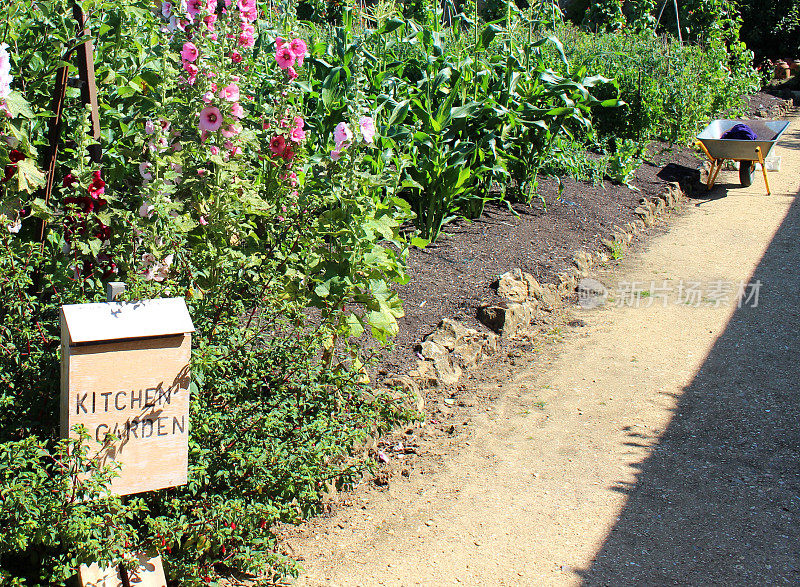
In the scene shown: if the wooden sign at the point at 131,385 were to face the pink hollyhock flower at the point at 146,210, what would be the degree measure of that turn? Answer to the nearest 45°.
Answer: approximately 180°

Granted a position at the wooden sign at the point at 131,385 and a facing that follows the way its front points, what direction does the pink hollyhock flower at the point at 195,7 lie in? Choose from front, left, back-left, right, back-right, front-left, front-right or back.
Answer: back

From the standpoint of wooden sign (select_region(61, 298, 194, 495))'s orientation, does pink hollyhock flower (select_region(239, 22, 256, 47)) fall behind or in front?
behind

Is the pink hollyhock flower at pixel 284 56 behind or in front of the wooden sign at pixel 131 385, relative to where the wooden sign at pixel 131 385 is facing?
behind

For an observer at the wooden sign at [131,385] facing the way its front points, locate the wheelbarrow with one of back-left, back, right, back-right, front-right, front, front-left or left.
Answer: back-left

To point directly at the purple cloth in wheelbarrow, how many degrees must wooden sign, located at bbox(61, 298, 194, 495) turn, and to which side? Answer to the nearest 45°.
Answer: approximately 135° to its left

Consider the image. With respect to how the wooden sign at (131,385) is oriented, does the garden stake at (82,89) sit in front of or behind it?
behind

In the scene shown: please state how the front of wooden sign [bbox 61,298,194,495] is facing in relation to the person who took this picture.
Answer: facing the viewer

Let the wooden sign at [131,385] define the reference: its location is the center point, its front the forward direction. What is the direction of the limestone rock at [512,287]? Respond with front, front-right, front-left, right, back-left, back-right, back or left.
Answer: back-left

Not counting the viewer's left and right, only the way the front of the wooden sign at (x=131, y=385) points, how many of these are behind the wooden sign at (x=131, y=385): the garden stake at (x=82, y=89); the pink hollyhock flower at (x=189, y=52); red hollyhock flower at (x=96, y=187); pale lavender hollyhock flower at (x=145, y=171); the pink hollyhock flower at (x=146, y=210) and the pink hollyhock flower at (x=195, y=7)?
6

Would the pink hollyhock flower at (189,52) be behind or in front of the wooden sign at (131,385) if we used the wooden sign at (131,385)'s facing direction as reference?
behind

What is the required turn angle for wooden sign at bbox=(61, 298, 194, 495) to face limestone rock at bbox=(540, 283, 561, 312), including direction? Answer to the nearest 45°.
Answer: approximately 135° to its left

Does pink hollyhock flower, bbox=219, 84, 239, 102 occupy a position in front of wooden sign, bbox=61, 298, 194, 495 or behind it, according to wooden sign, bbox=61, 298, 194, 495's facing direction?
behind

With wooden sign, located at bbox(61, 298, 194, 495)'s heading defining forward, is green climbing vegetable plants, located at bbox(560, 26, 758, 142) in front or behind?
behind

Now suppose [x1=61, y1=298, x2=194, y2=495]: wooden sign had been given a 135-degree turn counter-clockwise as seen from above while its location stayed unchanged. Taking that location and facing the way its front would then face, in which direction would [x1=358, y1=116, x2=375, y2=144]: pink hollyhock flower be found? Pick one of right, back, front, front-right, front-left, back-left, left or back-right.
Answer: front
